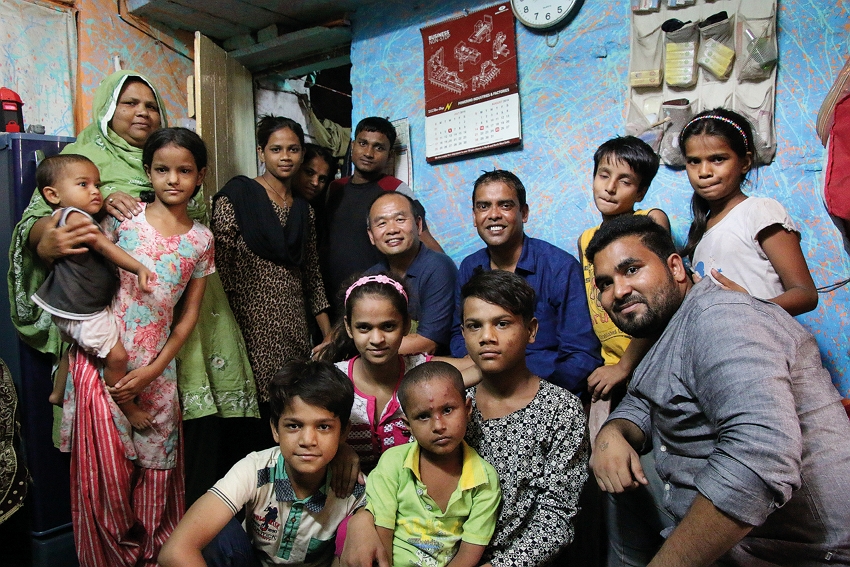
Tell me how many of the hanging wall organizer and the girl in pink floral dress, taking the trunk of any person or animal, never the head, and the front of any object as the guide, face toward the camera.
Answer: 2

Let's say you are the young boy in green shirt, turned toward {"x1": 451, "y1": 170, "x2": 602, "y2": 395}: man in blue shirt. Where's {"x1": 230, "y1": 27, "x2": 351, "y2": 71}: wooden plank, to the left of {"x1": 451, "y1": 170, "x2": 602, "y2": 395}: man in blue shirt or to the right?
left

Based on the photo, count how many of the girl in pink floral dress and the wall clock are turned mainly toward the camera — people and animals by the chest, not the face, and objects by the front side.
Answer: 2

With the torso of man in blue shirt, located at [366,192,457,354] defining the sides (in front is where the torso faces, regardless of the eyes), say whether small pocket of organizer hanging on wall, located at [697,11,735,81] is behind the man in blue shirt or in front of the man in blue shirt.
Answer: behind

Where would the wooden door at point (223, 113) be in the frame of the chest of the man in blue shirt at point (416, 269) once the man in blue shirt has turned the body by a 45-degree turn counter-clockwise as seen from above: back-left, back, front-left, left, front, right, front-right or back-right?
back-right

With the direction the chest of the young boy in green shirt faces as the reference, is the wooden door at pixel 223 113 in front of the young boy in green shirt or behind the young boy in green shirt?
behind

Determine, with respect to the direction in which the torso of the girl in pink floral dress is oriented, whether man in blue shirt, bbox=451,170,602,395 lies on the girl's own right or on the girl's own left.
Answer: on the girl's own left
